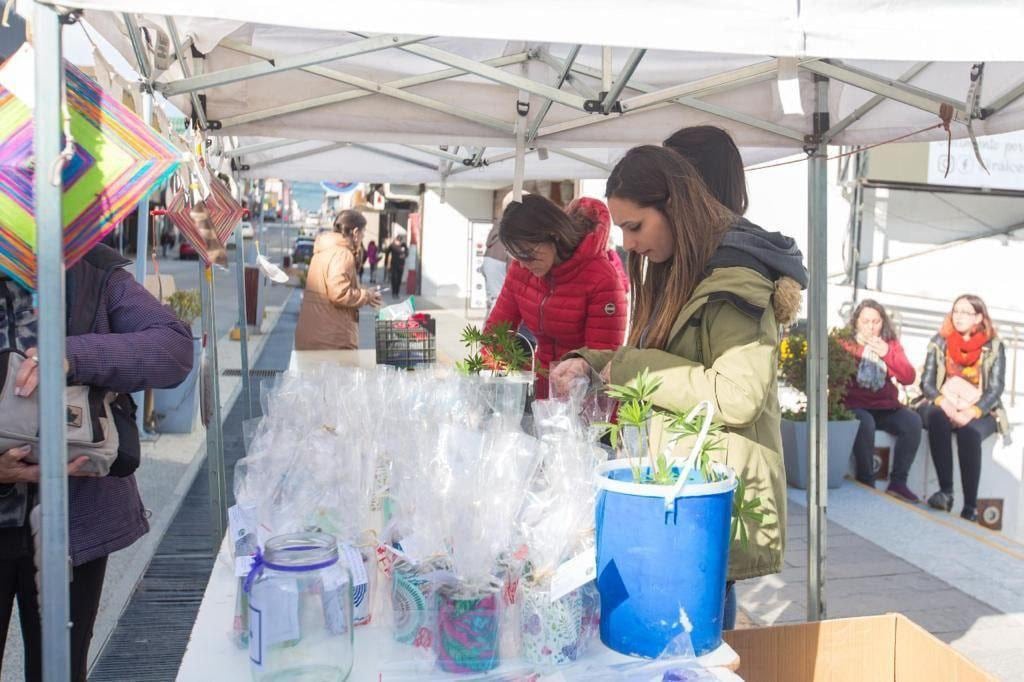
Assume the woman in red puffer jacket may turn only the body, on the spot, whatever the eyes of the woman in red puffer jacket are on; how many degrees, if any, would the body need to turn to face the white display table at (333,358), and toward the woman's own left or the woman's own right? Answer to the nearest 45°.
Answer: approximately 90° to the woman's own right

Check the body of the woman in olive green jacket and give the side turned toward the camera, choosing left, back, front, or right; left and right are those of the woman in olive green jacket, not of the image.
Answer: left

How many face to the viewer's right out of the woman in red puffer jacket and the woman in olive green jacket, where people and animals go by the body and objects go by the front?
0

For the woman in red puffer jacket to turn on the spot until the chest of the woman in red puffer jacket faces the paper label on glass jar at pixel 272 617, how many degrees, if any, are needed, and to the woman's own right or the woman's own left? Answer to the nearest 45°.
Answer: approximately 45° to the woman's own left

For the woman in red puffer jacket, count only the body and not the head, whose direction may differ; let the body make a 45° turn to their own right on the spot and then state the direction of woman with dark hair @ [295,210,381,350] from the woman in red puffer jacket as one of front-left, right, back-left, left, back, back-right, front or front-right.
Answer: front-right

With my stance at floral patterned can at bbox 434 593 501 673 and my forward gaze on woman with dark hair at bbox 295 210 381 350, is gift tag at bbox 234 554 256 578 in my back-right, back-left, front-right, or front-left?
front-left

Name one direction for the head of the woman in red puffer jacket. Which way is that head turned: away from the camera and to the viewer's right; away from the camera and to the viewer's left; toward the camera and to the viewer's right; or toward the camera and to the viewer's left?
toward the camera and to the viewer's left

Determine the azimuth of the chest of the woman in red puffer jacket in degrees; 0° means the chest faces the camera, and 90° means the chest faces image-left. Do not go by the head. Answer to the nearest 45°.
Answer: approximately 45°

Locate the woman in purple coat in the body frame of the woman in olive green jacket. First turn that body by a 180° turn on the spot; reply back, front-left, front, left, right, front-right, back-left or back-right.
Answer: back

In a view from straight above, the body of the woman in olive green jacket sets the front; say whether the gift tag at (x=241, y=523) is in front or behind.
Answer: in front

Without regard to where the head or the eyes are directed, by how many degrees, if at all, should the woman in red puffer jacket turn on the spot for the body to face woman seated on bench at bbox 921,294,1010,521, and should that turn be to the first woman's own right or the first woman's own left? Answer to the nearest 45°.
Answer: approximately 180°

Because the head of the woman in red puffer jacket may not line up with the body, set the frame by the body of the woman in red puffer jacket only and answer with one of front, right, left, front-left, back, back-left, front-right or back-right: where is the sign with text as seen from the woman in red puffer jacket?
back
